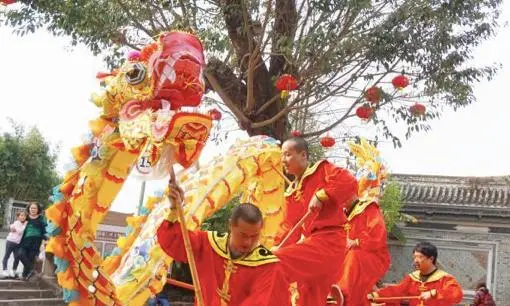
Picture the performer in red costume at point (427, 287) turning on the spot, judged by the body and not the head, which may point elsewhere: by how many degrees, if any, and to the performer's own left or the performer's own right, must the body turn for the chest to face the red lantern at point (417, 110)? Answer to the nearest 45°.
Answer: approximately 135° to the performer's own right

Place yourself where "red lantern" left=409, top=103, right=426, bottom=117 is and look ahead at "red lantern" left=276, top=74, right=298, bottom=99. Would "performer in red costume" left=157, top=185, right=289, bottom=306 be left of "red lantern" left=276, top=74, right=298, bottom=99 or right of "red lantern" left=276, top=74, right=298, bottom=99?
left

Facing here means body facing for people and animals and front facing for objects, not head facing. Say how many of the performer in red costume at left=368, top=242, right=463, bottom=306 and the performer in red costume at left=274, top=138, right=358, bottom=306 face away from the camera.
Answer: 0

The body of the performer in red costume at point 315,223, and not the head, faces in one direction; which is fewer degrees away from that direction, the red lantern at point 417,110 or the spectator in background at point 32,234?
the spectator in background

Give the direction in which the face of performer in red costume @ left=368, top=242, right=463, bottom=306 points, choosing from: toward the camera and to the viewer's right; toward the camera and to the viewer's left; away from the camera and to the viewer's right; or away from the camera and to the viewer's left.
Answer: toward the camera and to the viewer's left

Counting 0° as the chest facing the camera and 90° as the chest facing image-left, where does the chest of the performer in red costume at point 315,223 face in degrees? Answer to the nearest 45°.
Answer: approximately 45°

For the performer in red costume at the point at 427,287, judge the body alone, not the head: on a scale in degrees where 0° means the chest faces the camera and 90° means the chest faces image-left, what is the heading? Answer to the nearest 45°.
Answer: approximately 45°

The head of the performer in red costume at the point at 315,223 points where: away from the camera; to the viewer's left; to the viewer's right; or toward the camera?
to the viewer's left

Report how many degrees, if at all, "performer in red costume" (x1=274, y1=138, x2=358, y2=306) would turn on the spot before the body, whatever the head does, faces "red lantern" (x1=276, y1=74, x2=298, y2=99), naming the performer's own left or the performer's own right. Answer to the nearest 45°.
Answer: approximately 135° to the performer's own right

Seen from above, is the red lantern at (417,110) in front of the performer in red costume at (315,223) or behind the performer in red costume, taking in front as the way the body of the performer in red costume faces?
behind

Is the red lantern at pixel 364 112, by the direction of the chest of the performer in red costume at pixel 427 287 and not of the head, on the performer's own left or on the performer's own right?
on the performer's own right

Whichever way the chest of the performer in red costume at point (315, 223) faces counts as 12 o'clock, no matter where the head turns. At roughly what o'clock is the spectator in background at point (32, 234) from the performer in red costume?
The spectator in background is roughly at 3 o'clock from the performer in red costume.
